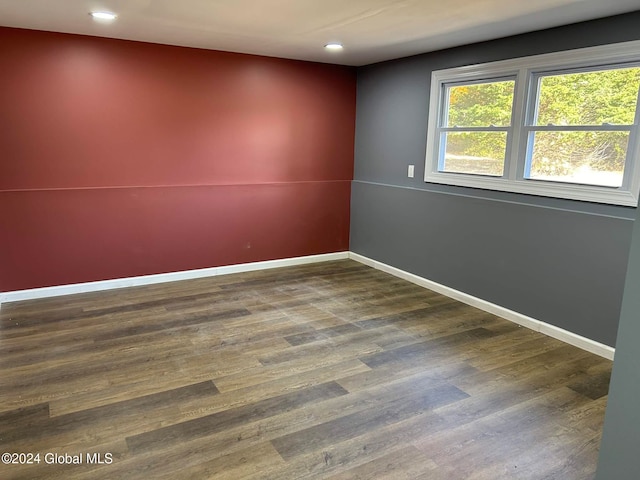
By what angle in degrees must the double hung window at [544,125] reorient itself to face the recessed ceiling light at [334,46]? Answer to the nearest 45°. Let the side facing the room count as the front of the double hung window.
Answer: approximately 45° to its right

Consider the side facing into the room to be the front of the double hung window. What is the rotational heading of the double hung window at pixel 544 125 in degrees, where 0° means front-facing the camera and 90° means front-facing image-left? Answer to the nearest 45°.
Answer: approximately 45°
